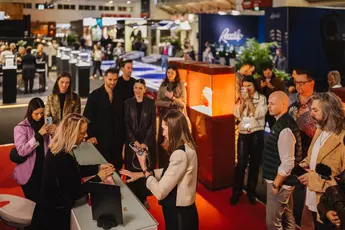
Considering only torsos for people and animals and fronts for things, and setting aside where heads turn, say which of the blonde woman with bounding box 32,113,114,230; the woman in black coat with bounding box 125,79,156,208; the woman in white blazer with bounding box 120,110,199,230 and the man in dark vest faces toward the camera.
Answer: the woman in black coat

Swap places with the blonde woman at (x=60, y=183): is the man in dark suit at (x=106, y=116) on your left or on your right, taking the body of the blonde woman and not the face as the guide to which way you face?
on your left

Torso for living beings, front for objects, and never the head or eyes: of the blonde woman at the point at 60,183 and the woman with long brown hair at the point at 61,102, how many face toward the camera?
1

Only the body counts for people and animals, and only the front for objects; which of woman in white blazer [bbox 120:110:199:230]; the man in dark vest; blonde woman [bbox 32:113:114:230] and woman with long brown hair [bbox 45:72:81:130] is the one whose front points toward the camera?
the woman with long brown hair

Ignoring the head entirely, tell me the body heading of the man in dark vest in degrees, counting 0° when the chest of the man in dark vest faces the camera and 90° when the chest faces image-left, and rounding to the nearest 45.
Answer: approximately 90°
